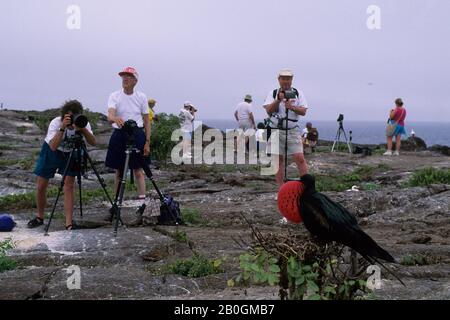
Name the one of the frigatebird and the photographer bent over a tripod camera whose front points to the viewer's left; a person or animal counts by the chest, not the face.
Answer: the frigatebird

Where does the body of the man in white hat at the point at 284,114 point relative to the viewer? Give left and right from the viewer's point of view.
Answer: facing the viewer

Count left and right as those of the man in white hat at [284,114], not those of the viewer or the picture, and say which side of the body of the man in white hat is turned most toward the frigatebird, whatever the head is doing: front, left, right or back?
front

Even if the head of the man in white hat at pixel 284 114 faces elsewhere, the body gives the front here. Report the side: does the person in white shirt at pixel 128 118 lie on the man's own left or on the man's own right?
on the man's own right

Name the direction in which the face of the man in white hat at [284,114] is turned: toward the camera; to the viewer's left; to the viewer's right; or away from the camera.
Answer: toward the camera

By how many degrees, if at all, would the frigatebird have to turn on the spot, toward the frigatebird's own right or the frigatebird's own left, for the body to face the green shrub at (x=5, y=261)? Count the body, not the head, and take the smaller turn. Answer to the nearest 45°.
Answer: approximately 45° to the frigatebird's own right

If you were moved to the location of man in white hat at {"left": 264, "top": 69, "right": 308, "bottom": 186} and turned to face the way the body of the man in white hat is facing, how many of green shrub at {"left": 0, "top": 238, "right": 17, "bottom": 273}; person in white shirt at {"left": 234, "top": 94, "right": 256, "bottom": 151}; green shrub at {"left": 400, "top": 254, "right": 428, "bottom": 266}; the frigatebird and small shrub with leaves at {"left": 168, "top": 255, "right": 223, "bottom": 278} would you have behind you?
1

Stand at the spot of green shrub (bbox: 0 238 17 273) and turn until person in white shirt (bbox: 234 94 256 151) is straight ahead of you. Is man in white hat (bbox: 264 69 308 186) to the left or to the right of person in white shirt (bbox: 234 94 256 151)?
right

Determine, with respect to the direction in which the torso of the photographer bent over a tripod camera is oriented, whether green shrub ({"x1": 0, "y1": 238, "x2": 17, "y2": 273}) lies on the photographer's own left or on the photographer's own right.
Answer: on the photographer's own right

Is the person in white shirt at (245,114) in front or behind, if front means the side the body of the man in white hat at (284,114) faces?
behind

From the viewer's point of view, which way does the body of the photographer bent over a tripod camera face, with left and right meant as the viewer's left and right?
facing the viewer and to the right of the viewer

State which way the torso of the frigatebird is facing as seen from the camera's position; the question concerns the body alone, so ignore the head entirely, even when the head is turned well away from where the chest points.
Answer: to the viewer's left

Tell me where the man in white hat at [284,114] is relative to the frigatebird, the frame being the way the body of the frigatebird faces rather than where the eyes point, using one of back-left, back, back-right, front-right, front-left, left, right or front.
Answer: right

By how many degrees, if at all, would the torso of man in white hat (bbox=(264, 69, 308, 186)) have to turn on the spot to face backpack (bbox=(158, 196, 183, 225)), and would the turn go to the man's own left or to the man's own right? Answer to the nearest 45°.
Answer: approximately 45° to the man's own right

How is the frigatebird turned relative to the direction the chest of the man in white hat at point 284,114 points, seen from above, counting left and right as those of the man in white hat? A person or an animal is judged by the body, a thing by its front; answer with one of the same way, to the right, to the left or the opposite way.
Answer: to the right

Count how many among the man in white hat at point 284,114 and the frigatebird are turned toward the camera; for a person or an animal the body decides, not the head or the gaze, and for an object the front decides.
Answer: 1
